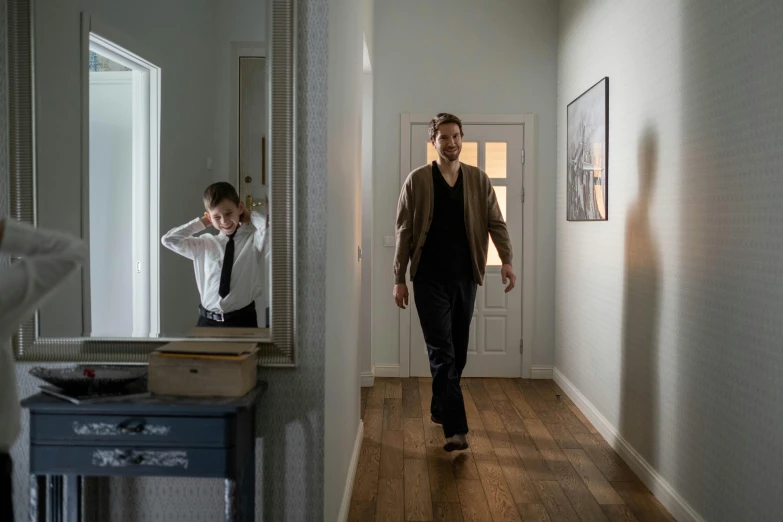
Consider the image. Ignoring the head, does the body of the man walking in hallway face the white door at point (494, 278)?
no

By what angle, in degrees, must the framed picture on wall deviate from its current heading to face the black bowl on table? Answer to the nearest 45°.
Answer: approximately 45° to its left

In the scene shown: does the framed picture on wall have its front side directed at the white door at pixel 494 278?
no

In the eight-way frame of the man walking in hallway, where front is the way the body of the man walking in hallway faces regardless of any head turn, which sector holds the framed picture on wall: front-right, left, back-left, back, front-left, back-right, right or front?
back-left

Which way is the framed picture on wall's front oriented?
to the viewer's left

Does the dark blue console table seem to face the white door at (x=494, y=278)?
no

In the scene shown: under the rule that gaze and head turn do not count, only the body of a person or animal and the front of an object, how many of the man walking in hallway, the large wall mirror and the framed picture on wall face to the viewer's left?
1

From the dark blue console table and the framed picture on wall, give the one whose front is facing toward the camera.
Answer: the dark blue console table

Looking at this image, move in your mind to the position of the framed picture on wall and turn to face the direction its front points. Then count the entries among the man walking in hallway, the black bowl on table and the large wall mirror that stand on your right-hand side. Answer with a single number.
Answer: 0

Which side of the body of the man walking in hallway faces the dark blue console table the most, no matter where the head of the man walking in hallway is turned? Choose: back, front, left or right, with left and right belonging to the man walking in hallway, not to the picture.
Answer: front

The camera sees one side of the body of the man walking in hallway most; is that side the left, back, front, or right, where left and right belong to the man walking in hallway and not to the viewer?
front

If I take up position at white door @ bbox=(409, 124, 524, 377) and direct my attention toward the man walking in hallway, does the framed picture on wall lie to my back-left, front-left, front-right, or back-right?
front-left

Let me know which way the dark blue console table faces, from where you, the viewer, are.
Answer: facing the viewer

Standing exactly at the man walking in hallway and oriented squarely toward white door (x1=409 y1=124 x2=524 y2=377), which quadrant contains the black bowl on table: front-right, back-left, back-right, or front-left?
back-left

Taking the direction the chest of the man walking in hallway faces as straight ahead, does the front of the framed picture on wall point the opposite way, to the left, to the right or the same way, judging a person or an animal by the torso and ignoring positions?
to the right

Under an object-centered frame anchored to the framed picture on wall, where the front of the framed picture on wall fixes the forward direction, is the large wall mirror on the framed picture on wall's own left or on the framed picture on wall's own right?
on the framed picture on wall's own left

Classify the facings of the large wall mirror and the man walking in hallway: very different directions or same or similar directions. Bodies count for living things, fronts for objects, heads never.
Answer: same or similar directions

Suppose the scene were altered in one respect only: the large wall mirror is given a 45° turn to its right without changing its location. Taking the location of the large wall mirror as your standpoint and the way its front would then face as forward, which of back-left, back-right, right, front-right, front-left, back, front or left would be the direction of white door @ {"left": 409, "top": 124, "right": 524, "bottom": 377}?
back
